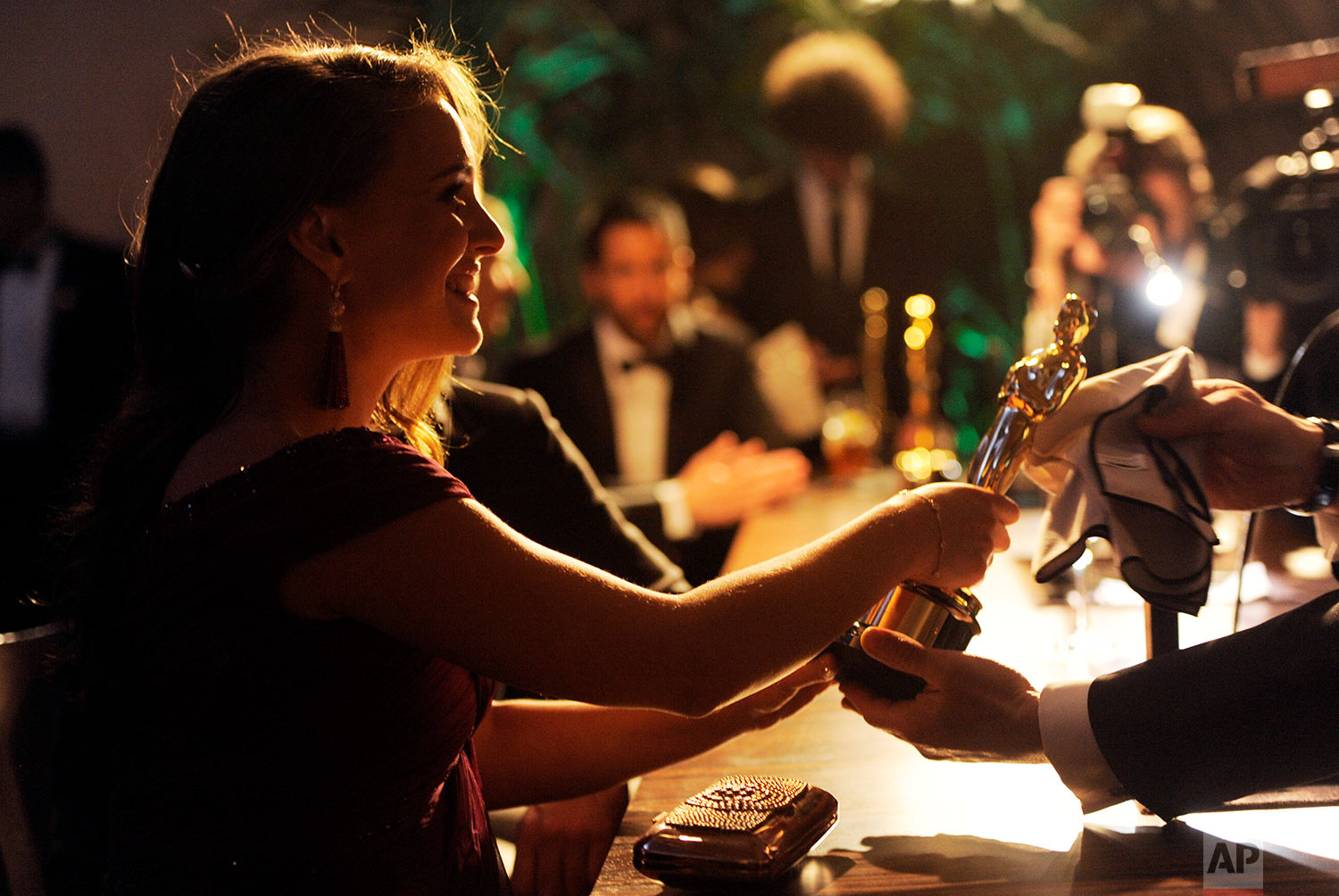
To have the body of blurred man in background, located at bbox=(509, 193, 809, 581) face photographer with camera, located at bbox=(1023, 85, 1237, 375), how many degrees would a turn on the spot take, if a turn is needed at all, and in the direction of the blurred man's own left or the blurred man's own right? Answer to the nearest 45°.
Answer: approximately 45° to the blurred man's own left

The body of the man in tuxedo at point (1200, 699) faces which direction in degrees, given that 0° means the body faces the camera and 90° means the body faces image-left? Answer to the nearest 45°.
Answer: approximately 90°

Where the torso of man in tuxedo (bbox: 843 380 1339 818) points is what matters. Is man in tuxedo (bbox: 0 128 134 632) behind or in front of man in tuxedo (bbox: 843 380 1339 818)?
in front

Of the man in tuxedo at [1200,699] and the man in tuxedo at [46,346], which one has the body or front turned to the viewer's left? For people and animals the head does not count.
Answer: the man in tuxedo at [1200,699]

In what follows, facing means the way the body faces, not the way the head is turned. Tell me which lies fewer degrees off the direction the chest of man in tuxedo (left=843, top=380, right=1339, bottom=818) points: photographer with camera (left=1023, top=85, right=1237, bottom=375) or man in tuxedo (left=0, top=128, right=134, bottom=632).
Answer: the man in tuxedo

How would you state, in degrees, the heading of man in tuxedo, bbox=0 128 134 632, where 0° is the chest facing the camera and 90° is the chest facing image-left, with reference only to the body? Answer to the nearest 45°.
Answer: approximately 0°

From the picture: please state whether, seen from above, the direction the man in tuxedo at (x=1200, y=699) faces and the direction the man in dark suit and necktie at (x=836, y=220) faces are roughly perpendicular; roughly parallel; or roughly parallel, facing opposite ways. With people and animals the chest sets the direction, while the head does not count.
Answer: roughly perpendicular

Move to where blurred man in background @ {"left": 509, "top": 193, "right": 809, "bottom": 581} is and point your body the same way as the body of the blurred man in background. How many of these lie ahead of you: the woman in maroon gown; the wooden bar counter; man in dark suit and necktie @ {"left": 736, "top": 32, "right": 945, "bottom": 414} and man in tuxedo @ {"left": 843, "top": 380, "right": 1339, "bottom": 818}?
3

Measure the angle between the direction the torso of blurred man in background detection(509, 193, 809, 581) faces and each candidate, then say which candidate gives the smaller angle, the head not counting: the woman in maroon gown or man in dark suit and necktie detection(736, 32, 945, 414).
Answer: the woman in maroon gown

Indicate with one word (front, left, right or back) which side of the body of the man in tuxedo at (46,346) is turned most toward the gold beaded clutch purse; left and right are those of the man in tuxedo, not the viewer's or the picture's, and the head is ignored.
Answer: front

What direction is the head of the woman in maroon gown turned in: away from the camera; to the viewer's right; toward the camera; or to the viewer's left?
to the viewer's right

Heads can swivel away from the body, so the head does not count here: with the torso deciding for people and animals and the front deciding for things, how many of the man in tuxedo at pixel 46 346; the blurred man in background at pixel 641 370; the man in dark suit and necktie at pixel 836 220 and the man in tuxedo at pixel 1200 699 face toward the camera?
3

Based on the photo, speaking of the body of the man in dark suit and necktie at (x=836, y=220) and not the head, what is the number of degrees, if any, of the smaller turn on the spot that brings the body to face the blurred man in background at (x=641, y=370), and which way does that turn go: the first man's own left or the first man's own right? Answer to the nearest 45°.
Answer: approximately 45° to the first man's own right

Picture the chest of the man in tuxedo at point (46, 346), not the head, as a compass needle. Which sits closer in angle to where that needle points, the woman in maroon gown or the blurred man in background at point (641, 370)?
the woman in maroon gown

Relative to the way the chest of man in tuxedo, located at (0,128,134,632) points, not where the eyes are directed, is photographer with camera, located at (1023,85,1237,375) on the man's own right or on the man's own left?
on the man's own left
